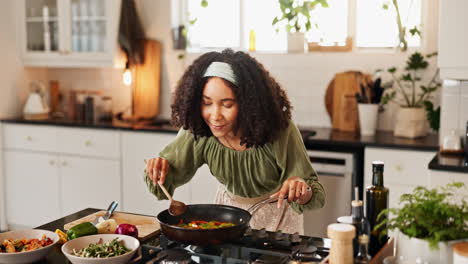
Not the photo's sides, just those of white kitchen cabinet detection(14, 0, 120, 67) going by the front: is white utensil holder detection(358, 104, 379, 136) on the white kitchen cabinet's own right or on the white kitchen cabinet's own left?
on the white kitchen cabinet's own left

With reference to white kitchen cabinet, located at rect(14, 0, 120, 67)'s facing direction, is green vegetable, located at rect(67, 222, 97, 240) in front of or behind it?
in front

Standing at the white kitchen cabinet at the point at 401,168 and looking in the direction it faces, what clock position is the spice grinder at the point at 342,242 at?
The spice grinder is roughly at 12 o'clock from the white kitchen cabinet.

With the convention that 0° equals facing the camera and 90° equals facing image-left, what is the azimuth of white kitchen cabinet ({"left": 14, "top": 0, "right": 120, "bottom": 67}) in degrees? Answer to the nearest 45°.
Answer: approximately 0°

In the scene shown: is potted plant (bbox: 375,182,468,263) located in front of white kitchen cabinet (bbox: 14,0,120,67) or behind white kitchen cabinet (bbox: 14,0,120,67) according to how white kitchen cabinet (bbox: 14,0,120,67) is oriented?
in front

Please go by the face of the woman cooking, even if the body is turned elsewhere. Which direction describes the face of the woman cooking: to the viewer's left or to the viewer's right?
to the viewer's left

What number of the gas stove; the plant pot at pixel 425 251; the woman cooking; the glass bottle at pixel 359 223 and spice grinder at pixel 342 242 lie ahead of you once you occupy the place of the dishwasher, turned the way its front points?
5

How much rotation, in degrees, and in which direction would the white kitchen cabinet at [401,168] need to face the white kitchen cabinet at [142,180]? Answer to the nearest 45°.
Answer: approximately 90° to its right

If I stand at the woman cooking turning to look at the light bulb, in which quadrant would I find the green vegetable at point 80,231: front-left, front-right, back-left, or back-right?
back-left
